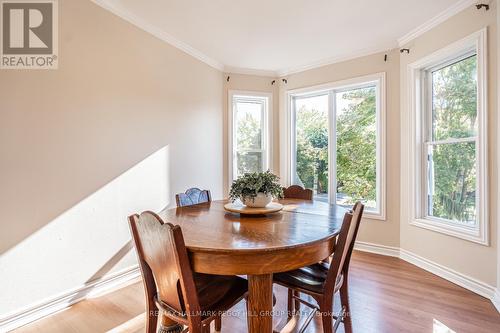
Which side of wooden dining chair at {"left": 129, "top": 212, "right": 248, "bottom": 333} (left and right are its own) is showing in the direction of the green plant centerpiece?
front

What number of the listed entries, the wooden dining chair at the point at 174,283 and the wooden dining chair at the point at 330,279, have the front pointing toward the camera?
0

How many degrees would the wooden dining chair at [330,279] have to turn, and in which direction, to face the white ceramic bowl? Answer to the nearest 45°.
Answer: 0° — it already faces it

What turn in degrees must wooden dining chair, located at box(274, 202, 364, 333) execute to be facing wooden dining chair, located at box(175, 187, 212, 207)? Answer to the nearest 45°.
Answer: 0° — it already faces it

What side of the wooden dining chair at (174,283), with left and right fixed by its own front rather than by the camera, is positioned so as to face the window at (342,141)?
front

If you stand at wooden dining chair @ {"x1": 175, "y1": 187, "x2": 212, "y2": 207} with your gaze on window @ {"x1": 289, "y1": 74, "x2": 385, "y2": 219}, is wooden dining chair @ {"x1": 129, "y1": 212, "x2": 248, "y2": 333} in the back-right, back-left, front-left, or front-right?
back-right

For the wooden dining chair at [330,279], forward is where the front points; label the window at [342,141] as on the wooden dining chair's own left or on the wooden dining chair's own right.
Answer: on the wooden dining chair's own right

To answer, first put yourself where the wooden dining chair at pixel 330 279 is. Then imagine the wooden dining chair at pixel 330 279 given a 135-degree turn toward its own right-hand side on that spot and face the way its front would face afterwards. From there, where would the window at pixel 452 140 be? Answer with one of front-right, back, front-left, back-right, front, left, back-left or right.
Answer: front-left

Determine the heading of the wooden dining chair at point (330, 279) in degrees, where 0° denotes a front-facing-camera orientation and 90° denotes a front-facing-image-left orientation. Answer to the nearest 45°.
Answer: approximately 135°

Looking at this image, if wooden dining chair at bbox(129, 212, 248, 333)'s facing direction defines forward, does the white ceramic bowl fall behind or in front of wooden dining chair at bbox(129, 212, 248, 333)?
in front

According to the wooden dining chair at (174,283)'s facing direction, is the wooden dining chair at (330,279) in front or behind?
in front

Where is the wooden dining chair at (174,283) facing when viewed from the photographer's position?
facing away from the viewer and to the right of the viewer

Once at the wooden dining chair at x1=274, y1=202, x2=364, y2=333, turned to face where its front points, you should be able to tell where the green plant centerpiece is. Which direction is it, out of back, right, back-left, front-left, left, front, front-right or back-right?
front
